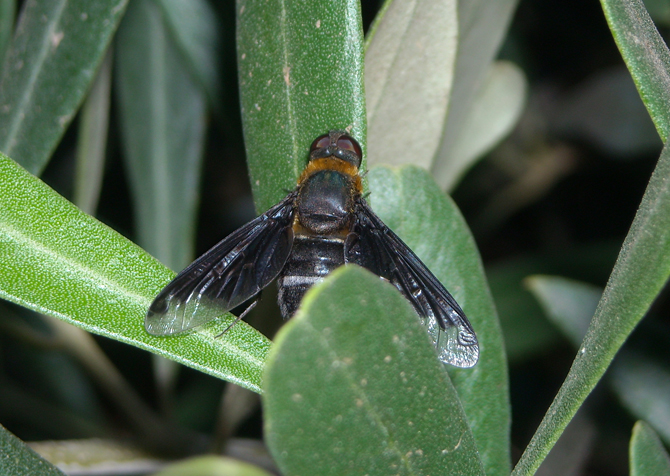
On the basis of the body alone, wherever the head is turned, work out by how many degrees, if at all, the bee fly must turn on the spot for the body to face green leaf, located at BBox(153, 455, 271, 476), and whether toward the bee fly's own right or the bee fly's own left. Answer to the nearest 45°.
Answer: approximately 180°

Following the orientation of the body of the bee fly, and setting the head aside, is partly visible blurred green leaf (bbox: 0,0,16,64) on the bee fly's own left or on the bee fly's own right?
on the bee fly's own left

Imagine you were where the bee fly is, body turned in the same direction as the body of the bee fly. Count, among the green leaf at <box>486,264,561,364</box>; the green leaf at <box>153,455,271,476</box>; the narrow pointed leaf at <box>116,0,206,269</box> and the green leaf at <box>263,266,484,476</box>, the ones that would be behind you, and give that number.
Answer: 2

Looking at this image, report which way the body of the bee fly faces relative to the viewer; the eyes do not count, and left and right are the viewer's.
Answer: facing away from the viewer

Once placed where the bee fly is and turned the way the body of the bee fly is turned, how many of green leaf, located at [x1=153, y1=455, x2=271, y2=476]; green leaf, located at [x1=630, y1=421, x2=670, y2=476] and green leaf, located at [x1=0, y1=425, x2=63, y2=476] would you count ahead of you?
0

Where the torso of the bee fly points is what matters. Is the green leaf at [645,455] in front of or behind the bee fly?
behind
